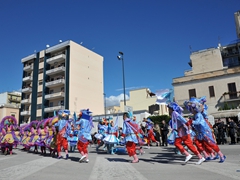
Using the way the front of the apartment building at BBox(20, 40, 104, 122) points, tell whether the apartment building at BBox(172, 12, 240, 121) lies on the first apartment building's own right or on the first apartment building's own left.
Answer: on the first apartment building's own left

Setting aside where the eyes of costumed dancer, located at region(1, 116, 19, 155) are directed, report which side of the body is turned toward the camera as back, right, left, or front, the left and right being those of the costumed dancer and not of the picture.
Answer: front

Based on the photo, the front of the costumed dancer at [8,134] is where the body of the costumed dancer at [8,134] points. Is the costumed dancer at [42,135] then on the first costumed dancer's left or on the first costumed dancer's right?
on the first costumed dancer's left

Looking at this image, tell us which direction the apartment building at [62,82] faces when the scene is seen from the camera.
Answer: facing the viewer and to the left of the viewer
